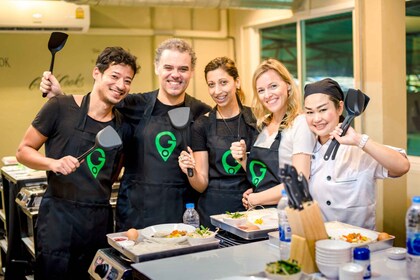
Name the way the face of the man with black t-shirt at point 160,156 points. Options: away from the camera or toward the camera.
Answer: toward the camera

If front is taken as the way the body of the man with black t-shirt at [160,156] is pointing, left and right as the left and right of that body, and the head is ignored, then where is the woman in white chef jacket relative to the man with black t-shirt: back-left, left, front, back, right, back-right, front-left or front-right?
front-left

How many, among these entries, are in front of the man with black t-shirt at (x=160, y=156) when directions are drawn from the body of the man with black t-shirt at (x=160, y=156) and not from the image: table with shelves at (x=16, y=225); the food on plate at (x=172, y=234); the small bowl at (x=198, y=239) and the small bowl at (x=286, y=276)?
3

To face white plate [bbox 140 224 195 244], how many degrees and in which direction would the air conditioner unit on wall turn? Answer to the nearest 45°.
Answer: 0° — it already faces it

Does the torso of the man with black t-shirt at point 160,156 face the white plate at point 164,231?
yes

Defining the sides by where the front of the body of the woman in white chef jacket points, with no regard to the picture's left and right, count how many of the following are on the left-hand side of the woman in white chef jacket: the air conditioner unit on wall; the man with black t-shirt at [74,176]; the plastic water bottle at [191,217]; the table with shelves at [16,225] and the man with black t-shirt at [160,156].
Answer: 0

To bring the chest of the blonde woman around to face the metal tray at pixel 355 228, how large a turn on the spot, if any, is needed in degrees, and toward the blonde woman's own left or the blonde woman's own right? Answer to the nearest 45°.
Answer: approximately 90° to the blonde woman's own left

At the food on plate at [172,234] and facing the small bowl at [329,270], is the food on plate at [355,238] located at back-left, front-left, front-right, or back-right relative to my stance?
front-left

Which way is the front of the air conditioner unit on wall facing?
toward the camera

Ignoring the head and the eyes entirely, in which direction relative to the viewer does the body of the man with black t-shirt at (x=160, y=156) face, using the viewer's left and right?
facing the viewer

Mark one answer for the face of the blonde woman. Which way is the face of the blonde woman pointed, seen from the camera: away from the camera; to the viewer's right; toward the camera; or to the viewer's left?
toward the camera

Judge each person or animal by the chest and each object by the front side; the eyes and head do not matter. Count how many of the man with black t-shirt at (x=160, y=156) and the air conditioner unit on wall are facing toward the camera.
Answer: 2

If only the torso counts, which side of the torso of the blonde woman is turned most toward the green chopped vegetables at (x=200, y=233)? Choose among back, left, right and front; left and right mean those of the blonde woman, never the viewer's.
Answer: front

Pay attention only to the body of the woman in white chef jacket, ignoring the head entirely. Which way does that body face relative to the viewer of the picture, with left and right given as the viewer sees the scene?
facing the viewer and to the left of the viewer

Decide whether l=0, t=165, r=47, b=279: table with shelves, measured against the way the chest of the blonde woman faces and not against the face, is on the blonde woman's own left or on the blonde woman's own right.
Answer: on the blonde woman's own right

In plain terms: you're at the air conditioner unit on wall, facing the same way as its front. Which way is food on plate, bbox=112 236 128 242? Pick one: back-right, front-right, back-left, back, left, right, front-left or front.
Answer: front

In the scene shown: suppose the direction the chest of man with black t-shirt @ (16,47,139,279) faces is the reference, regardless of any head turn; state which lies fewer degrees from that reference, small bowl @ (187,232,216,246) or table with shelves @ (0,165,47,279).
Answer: the small bowl
